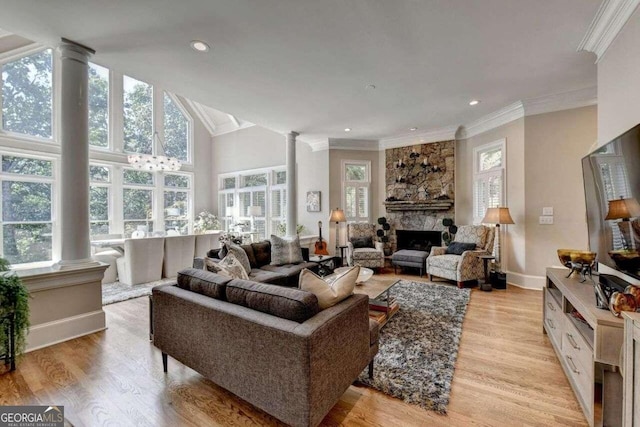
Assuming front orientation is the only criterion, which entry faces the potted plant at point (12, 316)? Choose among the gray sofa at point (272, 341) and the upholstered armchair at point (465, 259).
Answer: the upholstered armchair

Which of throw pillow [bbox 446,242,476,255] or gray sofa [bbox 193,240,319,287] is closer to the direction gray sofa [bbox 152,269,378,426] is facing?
the throw pillow

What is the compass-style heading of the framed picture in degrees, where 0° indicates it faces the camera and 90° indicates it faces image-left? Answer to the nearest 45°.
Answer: approximately 0°

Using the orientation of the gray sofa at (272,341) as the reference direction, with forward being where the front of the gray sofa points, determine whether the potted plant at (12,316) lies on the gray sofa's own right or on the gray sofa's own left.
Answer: on the gray sofa's own left

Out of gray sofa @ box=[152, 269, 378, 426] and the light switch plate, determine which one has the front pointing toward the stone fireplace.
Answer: the gray sofa

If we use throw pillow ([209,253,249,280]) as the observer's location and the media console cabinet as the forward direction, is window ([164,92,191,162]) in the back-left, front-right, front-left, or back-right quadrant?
back-left

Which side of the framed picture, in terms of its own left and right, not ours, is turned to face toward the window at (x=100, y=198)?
right

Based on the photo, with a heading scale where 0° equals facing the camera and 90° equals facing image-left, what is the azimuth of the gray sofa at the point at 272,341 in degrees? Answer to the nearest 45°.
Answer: approximately 225°

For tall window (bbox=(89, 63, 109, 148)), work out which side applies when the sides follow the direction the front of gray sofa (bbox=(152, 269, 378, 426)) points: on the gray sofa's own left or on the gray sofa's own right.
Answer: on the gray sofa's own left

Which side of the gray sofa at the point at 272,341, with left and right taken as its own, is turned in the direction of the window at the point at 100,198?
left
